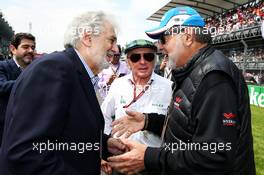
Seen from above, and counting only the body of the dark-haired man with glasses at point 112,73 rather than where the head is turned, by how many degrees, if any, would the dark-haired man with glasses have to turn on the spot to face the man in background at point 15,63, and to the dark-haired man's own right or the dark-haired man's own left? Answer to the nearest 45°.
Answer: approximately 45° to the dark-haired man's own right

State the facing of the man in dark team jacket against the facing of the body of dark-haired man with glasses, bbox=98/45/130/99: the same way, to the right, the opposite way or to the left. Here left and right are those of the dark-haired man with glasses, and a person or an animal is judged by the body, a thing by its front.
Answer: to the right

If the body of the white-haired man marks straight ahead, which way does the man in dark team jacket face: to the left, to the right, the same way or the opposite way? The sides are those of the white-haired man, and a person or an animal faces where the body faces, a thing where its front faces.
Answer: the opposite way

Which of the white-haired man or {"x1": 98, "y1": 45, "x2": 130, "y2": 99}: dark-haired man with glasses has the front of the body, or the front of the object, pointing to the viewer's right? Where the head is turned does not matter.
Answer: the white-haired man

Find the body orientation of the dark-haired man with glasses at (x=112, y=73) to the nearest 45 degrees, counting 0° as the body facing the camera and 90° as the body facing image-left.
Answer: approximately 0°

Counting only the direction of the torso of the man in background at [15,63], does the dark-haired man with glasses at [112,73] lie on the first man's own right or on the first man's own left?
on the first man's own left

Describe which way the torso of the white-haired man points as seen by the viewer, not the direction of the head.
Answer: to the viewer's right
